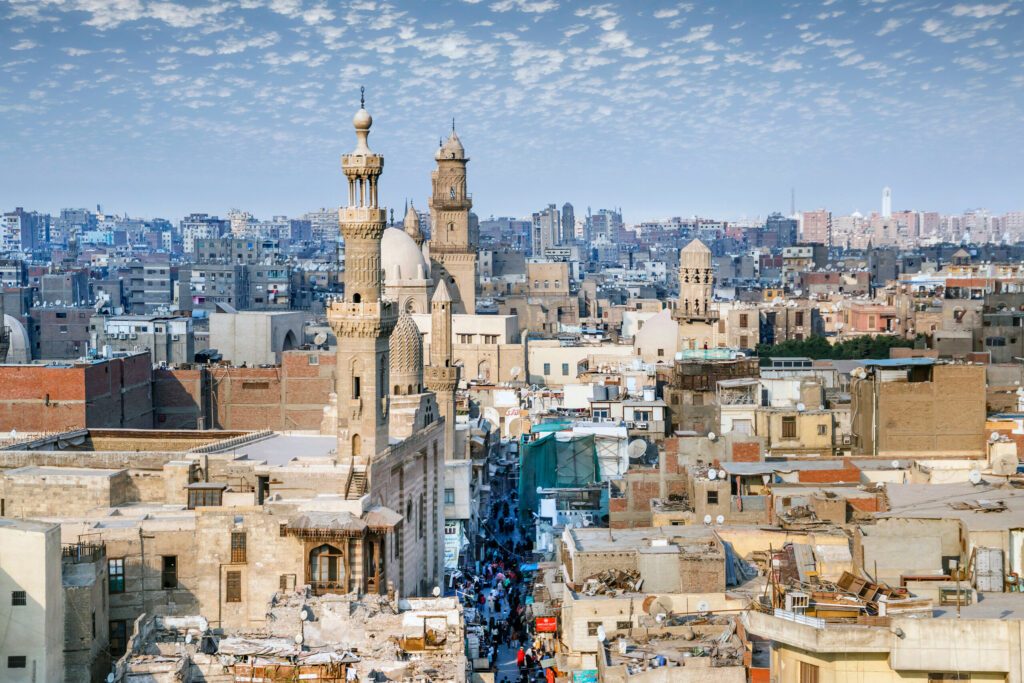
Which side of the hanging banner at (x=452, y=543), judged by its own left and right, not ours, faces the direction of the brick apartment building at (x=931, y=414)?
left

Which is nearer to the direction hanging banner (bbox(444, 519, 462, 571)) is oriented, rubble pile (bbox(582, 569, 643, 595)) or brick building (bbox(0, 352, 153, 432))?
the rubble pile

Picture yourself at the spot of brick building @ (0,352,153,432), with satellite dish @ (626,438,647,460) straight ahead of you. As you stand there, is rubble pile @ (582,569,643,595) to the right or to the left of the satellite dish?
right

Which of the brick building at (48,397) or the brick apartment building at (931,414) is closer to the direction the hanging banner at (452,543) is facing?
the brick apartment building

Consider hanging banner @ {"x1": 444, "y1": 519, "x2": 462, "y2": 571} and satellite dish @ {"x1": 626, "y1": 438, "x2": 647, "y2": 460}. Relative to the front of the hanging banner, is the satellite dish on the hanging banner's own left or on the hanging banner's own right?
on the hanging banner's own left

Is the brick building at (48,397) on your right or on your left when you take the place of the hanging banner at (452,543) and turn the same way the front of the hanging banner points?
on your right

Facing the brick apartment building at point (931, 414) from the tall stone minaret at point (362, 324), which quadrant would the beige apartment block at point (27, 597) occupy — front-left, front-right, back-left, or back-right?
back-right
